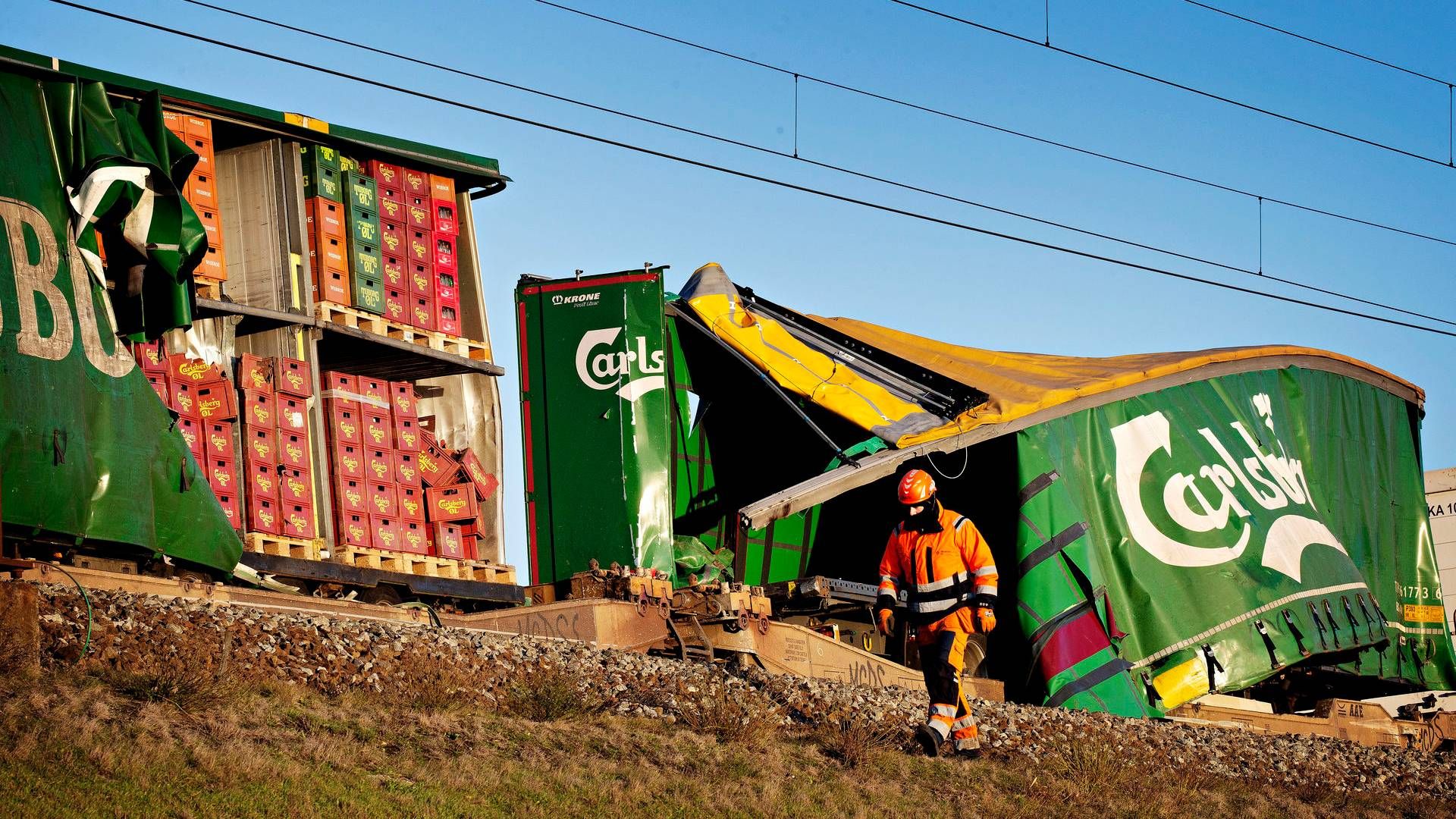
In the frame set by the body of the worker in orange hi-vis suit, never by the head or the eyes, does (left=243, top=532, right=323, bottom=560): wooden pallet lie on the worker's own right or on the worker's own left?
on the worker's own right

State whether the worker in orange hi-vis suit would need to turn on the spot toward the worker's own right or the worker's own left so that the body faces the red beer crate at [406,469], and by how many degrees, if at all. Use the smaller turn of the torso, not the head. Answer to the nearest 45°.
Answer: approximately 90° to the worker's own right

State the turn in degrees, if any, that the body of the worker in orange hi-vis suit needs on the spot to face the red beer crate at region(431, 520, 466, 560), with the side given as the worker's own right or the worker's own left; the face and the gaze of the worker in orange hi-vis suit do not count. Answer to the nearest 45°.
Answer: approximately 90° to the worker's own right

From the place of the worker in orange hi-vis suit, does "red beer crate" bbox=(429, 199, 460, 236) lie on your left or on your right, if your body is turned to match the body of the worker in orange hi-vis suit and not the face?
on your right

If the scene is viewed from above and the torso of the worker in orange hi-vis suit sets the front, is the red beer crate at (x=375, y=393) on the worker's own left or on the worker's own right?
on the worker's own right

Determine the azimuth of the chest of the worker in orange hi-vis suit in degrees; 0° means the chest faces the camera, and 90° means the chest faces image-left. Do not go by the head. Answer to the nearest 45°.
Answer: approximately 45°

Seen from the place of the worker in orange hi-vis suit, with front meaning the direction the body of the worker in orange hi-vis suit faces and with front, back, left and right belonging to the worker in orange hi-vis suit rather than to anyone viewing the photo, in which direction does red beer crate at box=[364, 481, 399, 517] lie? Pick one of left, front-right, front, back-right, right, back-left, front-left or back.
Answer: right

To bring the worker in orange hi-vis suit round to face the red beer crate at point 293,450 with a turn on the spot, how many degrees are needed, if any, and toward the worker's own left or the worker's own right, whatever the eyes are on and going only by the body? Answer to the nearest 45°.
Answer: approximately 90° to the worker's own right

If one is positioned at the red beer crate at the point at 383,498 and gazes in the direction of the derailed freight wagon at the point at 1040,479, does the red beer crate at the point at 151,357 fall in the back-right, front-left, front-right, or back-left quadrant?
back-right

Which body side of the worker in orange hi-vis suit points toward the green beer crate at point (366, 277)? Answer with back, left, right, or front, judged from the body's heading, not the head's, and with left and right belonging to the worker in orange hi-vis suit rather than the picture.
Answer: right

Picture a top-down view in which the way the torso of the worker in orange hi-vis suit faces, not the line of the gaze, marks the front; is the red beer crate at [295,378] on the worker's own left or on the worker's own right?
on the worker's own right

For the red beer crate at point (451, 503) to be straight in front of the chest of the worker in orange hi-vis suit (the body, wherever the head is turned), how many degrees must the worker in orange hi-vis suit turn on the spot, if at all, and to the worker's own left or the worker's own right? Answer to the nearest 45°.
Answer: approximately 90° to the worker's own right

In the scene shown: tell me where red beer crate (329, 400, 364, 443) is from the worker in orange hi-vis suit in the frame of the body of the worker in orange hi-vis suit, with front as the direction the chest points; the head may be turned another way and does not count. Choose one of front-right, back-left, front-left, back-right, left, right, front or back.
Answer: right
